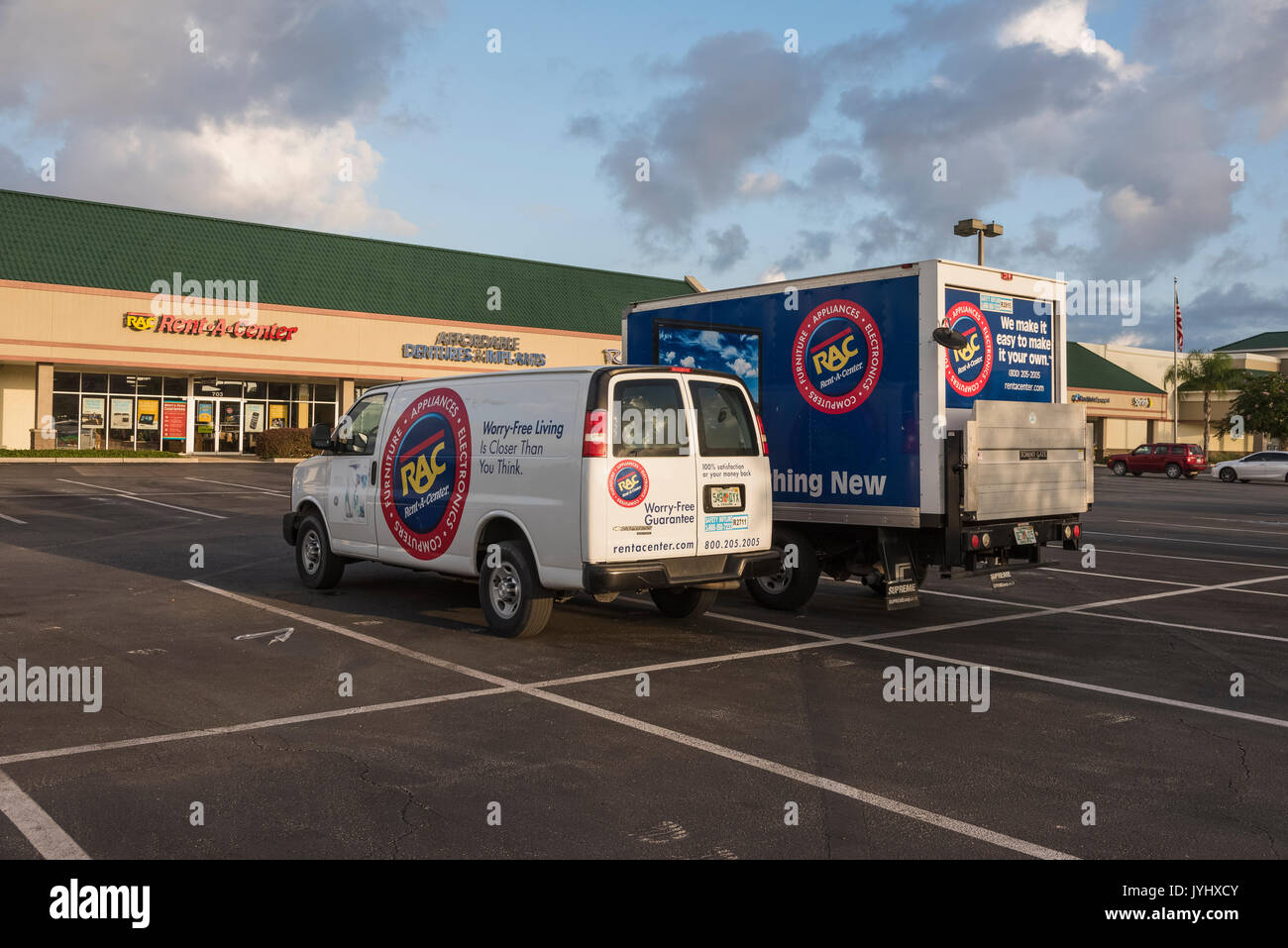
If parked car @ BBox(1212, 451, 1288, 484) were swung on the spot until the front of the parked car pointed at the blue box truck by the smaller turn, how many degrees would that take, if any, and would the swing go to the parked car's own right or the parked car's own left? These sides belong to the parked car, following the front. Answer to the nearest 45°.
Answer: approximately 90° to the parked car's own left

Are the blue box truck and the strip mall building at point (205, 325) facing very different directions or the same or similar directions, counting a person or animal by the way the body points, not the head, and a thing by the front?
very different directions

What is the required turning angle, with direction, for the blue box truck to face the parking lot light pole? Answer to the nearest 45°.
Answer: approximately 45° to its right

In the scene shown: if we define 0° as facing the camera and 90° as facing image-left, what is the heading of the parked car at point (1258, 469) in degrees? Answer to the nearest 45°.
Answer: approximately 90°

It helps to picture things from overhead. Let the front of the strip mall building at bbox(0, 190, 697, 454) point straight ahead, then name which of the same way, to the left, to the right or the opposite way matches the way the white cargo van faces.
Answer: the opposite way

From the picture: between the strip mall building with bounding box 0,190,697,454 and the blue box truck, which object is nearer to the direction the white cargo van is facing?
the strip mall building

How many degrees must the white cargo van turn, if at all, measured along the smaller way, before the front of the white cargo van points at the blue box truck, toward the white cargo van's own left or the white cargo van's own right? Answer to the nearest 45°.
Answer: approximately 135° to the white cargo van's own right

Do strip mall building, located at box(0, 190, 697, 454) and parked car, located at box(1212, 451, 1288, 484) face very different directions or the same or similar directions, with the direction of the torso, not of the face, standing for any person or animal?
very different directions

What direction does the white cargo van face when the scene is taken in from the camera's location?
facing away from the viewer and to the left of the viewer

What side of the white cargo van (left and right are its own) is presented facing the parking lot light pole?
right

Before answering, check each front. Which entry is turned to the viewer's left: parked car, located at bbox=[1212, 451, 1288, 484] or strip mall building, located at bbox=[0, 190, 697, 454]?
the parked car

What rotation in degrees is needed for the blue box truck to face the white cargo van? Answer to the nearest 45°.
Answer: approximately 90° to its left

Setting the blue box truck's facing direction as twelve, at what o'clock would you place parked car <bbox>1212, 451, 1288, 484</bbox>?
The parked car is roughly at 2 o'clock from the blue box truck.

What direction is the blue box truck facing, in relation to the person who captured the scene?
facing away from the viewer and to the left of the viewer
